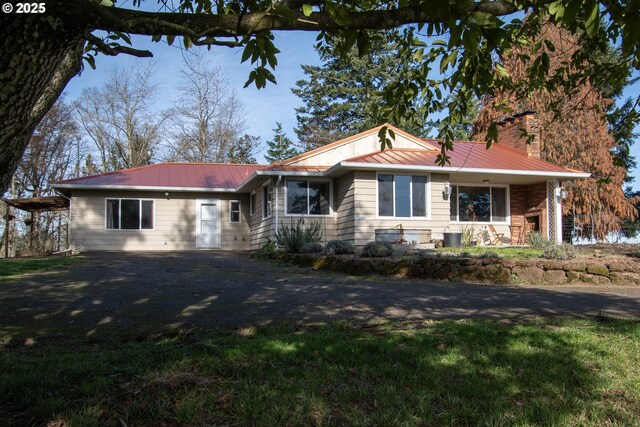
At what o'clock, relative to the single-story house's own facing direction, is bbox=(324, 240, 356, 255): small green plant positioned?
The small green plant is roughly at 12 o'clock from the single-story house.

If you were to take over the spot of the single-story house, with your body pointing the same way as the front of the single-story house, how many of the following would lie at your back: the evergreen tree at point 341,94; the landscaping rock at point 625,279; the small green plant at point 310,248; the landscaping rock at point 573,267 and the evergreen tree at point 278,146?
2

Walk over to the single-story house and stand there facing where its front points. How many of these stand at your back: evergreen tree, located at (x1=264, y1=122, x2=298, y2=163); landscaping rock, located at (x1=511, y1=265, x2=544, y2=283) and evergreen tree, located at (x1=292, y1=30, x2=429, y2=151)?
2

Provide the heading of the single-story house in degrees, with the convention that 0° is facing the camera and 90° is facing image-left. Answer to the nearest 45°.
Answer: approximately 0°

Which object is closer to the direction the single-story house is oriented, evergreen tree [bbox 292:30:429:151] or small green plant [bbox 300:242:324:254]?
the small green plant

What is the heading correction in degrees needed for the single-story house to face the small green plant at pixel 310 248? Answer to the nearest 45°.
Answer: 0° — it already faces it

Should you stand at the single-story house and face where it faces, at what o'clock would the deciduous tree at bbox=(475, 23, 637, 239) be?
The deciduous tree is roughly at 8 o'clock from the single-story house.

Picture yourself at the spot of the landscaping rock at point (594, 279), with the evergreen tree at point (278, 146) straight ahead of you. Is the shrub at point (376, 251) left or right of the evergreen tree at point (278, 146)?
left

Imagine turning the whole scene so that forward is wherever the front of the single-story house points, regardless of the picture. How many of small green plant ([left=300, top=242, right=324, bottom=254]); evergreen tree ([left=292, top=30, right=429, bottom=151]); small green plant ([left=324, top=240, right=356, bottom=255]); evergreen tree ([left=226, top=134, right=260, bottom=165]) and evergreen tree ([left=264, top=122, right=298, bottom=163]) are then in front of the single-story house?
2

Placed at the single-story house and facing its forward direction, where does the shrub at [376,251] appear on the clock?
The shrub is roughly at 12 o'clock from the single-story house.

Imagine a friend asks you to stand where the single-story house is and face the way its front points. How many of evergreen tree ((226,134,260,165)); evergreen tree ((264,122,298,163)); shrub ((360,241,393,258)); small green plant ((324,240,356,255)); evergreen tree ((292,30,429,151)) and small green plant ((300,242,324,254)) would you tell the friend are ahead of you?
3
